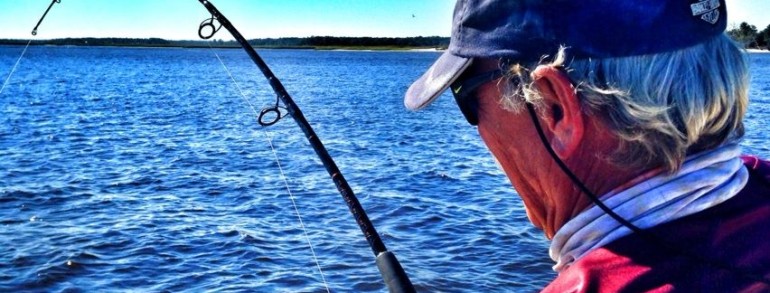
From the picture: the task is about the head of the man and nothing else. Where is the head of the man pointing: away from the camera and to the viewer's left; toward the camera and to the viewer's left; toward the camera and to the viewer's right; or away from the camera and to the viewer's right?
away from the camera and to the viewer's left

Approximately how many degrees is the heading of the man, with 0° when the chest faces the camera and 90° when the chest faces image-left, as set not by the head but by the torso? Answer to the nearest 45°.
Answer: approximately 135°
